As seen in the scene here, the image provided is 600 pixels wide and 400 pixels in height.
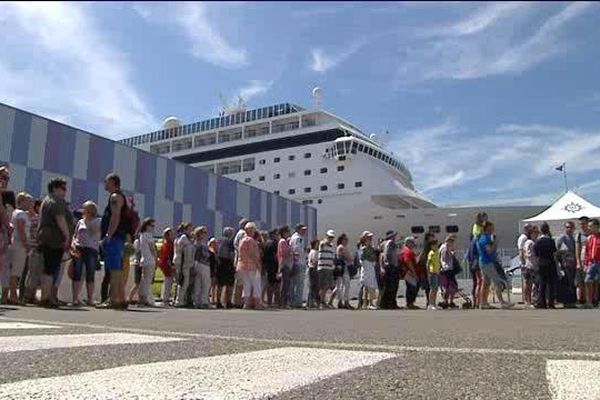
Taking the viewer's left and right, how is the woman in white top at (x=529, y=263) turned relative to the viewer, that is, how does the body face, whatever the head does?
facing to the right of the viewer

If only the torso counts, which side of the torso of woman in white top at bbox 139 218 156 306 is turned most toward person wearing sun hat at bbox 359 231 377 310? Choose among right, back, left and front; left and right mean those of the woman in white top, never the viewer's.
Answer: front

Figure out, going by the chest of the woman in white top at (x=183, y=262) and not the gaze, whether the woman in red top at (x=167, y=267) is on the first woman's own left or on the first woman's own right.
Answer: on the first woman's own left

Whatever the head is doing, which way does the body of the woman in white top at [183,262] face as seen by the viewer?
to the viewer's right

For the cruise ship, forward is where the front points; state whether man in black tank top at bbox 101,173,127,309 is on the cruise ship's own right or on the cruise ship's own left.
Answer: on the cruise ship's own right

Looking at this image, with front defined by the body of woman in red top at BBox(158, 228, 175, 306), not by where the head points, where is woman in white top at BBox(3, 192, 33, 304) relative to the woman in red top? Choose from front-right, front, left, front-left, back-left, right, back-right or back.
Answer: back-right

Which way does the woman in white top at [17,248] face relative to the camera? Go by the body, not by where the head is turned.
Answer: to the viewer's right

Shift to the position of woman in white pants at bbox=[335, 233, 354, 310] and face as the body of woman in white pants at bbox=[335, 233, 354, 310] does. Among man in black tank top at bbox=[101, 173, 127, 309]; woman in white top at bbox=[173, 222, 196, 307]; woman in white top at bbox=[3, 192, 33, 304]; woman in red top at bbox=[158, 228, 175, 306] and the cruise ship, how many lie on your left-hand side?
1

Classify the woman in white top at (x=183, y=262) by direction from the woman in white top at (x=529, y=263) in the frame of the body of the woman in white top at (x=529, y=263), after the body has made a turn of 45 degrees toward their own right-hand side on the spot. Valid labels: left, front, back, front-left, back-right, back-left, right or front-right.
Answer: right

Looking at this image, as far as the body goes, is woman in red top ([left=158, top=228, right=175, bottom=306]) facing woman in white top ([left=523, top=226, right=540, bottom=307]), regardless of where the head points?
yes
